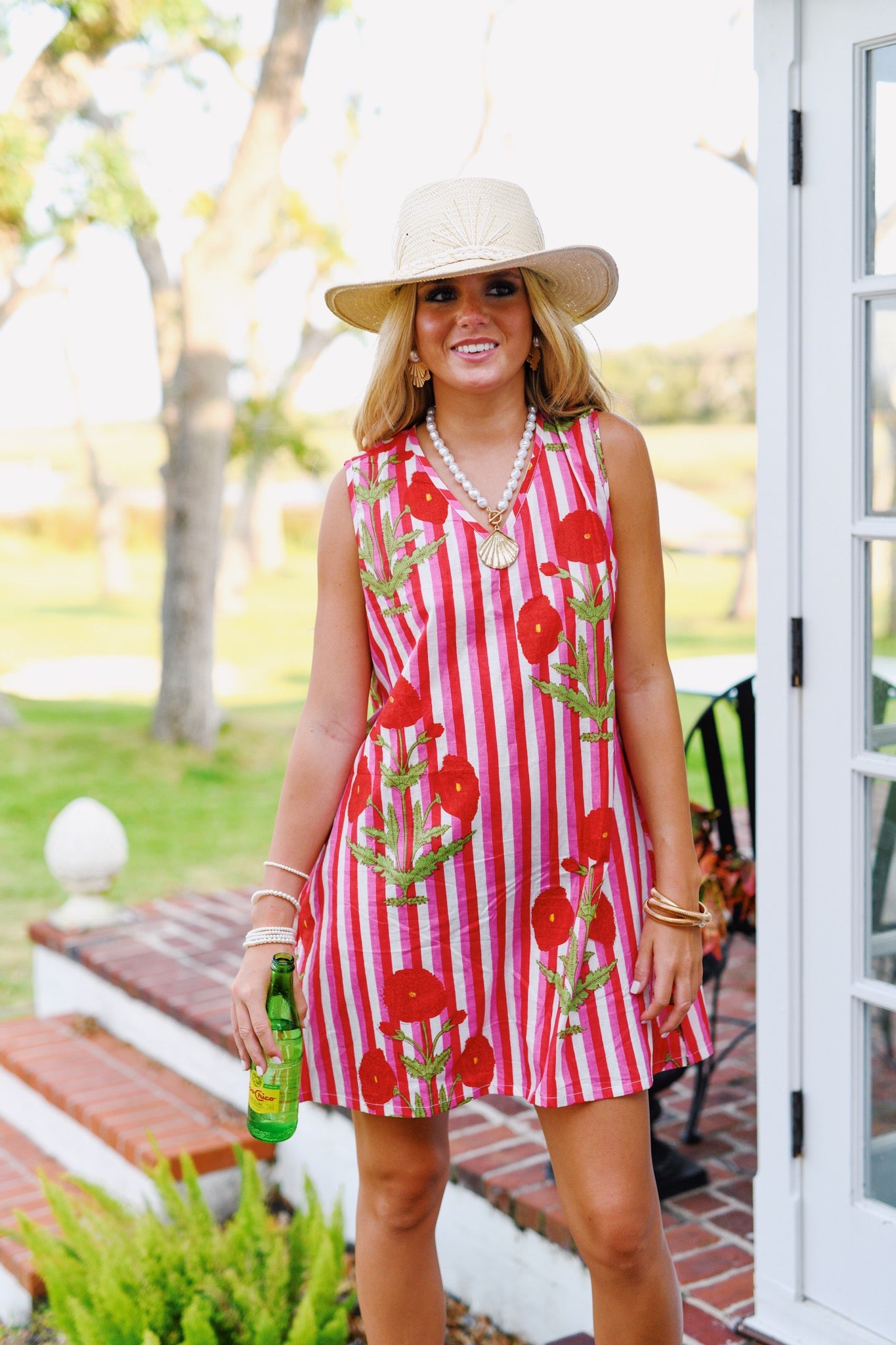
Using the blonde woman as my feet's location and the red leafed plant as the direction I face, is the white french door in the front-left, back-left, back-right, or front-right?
front-right

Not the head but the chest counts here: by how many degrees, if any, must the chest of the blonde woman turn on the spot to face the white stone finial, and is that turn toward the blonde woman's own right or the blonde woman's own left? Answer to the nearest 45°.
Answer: approximately 135° to the blonde woman's own right

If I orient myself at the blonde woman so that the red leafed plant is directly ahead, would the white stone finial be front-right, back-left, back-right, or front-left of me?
front-left

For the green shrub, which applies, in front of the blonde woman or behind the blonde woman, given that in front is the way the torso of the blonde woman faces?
behind

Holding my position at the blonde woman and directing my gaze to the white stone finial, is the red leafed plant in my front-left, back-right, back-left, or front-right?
front-right

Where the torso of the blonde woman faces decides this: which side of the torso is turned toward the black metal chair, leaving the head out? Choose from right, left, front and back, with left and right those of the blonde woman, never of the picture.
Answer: back

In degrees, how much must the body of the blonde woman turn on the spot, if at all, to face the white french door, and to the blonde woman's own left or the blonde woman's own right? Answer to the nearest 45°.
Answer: approximately 135° to the blonde woman's own left

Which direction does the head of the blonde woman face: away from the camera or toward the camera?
toward the camera

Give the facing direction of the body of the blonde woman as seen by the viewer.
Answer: toward the camera
